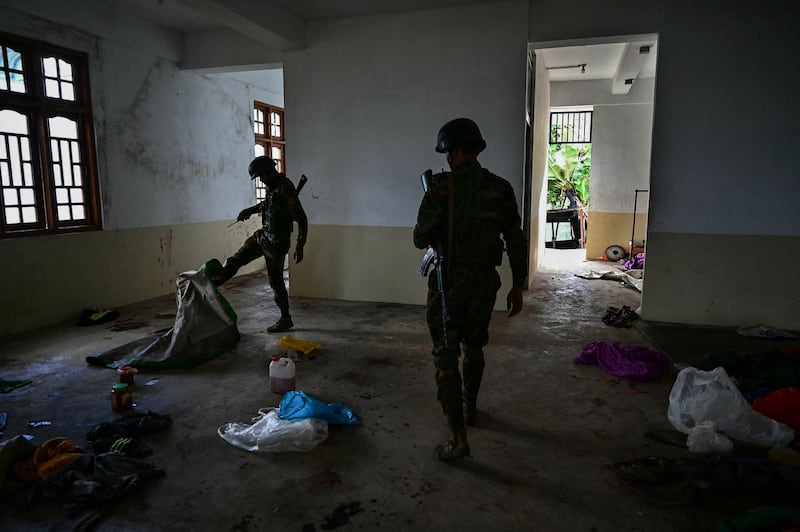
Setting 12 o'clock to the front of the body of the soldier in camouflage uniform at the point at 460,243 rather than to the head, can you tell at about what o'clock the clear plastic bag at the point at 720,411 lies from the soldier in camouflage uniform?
The clear plastic bag is roughly at 4 o'clock from the soldier in camouflage uniform.

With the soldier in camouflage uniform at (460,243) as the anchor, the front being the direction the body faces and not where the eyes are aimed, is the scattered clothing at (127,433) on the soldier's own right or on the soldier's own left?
on the soldier's own left

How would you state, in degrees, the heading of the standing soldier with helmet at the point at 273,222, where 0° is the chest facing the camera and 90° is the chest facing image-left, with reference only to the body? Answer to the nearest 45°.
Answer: approximately 90°

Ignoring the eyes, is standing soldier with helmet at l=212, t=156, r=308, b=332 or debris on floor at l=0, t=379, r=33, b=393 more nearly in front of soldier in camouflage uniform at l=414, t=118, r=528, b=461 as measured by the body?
the standing soldier with helmet

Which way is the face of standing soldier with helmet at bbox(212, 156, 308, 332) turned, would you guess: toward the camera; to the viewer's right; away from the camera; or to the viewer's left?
to the viewer's left

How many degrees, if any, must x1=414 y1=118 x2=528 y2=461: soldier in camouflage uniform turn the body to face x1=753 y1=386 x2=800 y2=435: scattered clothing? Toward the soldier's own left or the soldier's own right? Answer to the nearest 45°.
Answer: approximately 135° to the soldier's own right

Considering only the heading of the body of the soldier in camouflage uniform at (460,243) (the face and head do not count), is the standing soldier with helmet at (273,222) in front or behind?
in front

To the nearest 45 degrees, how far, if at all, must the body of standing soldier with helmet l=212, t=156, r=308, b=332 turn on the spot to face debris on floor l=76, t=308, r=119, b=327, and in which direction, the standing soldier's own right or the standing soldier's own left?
approximately 45° to the standing soldier's own right

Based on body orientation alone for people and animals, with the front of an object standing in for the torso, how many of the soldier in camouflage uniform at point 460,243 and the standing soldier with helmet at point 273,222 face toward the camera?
0

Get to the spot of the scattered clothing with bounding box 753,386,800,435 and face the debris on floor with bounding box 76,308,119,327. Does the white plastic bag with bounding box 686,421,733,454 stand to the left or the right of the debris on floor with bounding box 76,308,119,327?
left

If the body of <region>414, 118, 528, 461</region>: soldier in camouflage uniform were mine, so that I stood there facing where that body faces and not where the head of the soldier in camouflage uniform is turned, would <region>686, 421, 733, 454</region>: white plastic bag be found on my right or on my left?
on my right

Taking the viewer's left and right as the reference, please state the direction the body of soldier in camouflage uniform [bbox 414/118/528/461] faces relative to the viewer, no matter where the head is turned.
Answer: facing away from the viewer and to the left of the viewer

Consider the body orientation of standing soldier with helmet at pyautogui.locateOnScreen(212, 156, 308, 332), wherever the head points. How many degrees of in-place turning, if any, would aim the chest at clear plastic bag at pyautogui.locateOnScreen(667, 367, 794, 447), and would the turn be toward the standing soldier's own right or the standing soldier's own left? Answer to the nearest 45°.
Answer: approximately 135° to the standing soldier's own left

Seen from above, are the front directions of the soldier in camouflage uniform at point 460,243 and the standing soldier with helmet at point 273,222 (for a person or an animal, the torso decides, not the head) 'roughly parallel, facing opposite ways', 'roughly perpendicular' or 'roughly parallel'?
roughly perpendicular
